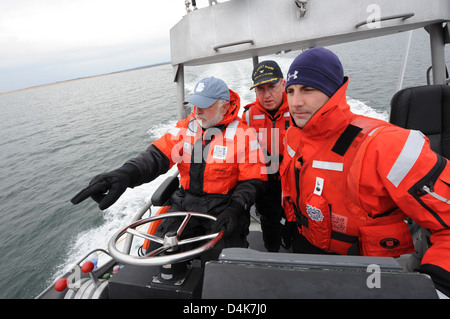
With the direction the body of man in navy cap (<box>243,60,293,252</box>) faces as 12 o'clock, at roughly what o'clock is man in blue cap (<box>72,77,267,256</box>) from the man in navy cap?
The man in blue cap is roughly at 1 o'clock from the man in navy cap.

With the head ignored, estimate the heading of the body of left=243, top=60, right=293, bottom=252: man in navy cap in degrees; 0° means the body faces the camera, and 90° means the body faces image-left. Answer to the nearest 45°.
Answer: approximately 0°

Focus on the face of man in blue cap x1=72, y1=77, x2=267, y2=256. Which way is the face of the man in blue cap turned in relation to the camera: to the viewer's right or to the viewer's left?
to the viewer's left

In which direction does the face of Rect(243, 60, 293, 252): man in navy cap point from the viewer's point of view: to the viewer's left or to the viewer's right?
to the viewer's left
